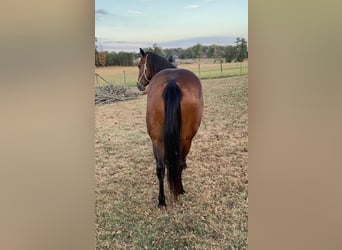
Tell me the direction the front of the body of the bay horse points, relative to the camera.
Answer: away from the camera
